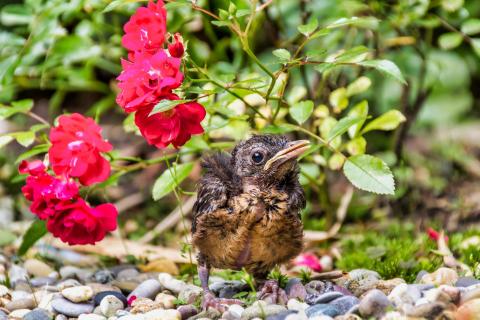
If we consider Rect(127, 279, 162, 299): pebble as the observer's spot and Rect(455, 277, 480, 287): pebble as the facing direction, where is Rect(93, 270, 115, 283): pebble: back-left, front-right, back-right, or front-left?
back-left

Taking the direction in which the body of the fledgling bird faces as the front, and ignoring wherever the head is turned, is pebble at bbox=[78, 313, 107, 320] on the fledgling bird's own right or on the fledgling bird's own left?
on the fledgling bird's own right

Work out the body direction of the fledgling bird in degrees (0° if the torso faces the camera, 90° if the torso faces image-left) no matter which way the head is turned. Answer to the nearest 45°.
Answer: approximately 315°

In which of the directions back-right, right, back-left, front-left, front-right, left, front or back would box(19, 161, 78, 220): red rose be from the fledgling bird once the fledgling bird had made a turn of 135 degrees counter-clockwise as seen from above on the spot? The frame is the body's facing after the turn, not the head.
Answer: left

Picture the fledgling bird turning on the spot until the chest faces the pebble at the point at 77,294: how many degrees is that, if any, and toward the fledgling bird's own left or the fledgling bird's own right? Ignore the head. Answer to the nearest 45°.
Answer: approximately 135° to the fledgling bird's own right

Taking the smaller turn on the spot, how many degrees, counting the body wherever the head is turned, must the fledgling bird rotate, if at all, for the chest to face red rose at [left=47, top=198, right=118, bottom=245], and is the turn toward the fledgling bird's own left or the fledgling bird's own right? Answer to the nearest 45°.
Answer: approximately 135° to the fledgling bird's own right

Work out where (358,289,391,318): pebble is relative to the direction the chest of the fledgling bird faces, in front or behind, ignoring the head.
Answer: in front

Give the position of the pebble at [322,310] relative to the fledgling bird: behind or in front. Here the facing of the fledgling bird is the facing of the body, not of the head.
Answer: in front
